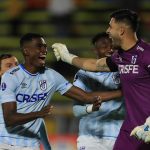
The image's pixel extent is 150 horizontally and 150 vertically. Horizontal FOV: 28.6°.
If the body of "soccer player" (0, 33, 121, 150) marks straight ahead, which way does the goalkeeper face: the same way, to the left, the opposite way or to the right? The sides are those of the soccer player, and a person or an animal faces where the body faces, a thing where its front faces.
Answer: to the right

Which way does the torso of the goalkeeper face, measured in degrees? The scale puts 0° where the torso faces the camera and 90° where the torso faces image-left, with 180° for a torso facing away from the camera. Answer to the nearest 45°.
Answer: approximately 45°

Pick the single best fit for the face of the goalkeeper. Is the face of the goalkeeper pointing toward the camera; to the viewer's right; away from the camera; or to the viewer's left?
to the viewer's left
